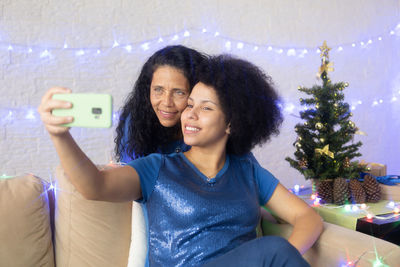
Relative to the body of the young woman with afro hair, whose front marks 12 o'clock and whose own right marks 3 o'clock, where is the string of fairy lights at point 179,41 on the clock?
The string of fairy lights is roughly at 6 o'clock from the young woman with afro hair.

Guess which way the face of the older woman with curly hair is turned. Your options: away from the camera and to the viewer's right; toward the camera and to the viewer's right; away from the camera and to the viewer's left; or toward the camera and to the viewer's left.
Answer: toward the camera and to the viewer's left

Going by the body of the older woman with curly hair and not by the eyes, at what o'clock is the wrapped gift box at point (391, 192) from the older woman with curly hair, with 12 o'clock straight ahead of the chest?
The wrapped gift box is roughly at 9 o'clock from the older woman with curly hair.

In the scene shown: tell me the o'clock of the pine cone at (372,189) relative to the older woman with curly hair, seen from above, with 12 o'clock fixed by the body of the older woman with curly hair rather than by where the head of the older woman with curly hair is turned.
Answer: The pine cone is roughly at 9 o'clock from the older woman with curly hair.

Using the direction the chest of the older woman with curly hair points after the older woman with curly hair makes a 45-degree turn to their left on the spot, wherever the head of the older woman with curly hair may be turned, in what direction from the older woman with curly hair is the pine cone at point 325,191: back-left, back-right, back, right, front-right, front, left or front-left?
front-left

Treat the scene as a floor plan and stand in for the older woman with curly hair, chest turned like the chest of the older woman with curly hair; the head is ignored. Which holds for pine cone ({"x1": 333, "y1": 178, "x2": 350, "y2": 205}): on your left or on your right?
on your left

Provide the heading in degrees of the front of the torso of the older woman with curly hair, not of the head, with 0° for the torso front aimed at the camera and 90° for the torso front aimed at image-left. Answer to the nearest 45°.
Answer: approximately 0°

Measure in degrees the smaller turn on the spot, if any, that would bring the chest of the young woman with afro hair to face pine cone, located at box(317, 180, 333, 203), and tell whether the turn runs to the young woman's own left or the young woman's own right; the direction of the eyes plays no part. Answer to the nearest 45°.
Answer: approximately 135° to the young woman's own left

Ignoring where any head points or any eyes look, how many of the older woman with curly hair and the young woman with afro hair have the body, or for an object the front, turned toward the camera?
2

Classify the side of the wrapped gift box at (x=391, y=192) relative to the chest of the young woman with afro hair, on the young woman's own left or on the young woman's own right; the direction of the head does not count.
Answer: on the young woman's own left

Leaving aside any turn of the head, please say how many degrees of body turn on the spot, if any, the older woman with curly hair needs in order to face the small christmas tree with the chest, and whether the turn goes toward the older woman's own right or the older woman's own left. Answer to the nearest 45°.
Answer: approximately 90° to the older woman's own left
